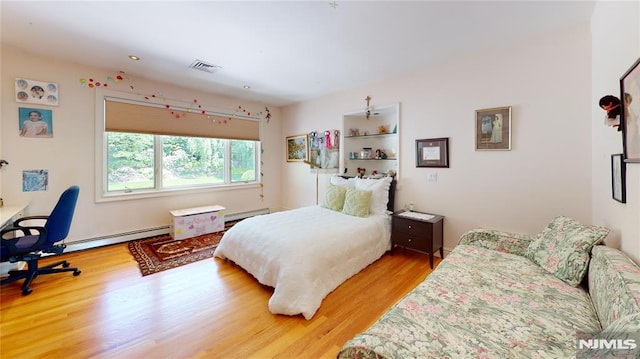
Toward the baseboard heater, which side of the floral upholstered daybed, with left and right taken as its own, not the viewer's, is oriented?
front

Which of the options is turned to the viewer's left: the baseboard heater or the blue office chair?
the blue office chair

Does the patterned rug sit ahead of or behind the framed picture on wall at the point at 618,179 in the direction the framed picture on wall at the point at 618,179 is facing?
ahead

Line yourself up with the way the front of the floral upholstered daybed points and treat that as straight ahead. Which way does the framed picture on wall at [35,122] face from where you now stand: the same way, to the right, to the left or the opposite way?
the opposite way

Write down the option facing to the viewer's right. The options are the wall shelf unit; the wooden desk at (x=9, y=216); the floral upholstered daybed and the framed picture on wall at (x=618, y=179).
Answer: the wooden desk

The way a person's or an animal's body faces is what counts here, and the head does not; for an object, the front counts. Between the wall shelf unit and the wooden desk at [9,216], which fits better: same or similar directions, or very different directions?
very different directions

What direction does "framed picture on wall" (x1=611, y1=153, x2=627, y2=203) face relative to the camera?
to the viewer's left

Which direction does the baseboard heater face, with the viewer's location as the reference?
facing the viewer and to the right of the viewer

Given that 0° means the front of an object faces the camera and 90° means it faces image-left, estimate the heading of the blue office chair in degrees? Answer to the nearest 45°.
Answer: approximately 90°

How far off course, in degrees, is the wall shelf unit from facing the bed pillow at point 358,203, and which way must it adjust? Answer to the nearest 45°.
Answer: approximately 45° to its left

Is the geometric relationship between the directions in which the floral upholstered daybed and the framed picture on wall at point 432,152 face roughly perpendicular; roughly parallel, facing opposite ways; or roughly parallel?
roughly perpendicular

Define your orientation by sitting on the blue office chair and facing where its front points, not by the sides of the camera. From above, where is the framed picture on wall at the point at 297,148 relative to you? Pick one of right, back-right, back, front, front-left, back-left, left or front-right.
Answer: back
